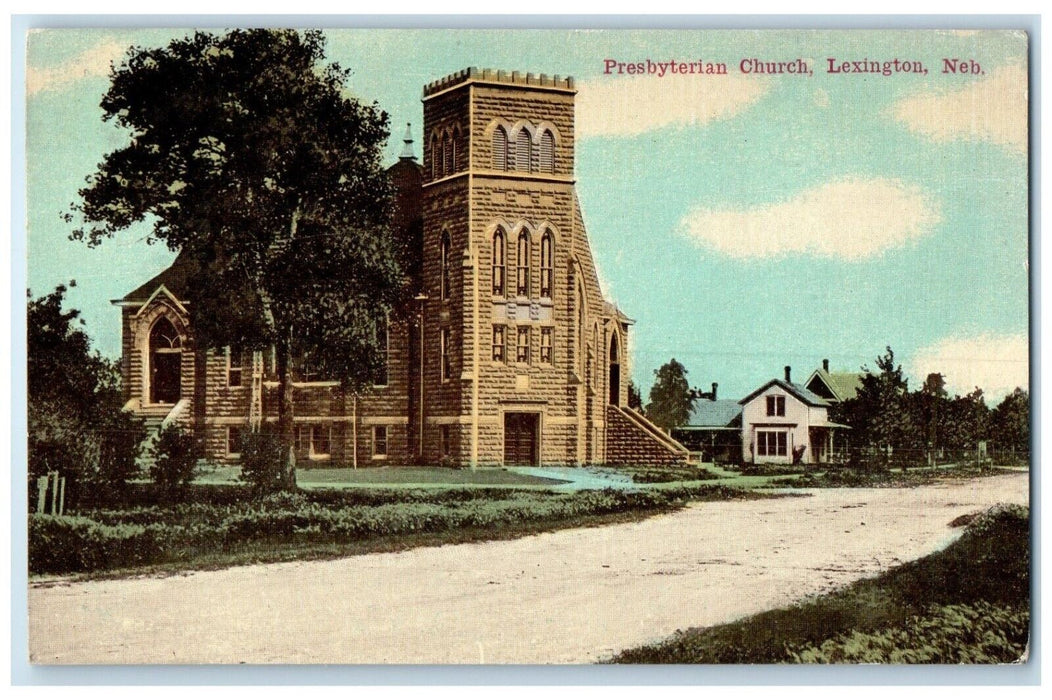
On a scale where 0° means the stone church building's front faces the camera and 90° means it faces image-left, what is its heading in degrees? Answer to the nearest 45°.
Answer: approximately 315°
